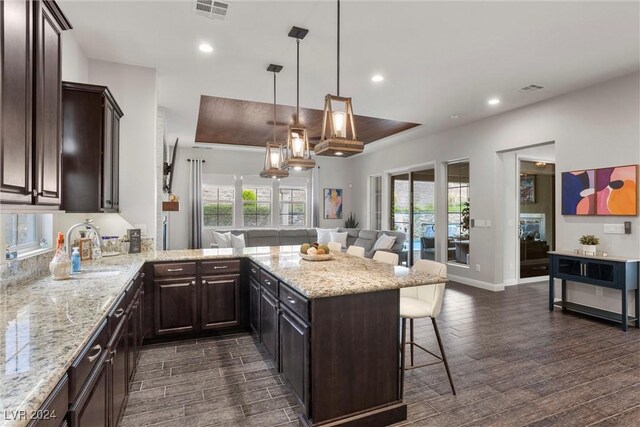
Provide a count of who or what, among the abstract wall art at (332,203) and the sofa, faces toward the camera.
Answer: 2

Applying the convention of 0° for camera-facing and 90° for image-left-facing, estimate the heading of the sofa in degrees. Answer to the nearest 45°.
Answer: approximately 0°

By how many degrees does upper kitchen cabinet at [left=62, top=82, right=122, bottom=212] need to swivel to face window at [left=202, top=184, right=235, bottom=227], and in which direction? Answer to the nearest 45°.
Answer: approximately 45° to its left

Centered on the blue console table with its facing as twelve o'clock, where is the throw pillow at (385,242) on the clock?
The throw pillow is roughly at 2 o'clock from the blue console table.

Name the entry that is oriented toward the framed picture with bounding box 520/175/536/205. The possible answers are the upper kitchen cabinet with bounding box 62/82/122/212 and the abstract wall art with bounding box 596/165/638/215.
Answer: the upper kitchen cabinet

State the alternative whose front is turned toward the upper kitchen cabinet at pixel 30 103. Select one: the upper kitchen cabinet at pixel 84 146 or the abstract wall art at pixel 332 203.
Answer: the abstract wall art

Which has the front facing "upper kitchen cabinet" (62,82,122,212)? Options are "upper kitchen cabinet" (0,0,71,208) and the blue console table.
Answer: the blue console table

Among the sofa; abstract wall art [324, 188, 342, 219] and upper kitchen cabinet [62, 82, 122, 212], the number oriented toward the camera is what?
2

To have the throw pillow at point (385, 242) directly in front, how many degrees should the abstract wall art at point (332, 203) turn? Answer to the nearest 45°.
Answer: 0° — it already faces it

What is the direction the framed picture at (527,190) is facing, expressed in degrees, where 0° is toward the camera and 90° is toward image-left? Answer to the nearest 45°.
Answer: approximately 45°

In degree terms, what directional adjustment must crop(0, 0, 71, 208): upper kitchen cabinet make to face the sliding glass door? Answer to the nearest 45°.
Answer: approximately 45° to its left

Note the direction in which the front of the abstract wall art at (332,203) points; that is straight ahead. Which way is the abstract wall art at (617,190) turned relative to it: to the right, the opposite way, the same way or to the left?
to the right

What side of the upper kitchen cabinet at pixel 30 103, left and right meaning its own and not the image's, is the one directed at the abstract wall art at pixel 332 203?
left

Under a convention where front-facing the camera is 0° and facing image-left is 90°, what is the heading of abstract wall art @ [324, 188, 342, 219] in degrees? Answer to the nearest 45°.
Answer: approximately 0°

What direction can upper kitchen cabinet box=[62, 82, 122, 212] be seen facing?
to the viewer's right

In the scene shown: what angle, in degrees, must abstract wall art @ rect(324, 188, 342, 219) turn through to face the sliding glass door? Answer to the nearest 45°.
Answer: approximately 45° to its left
